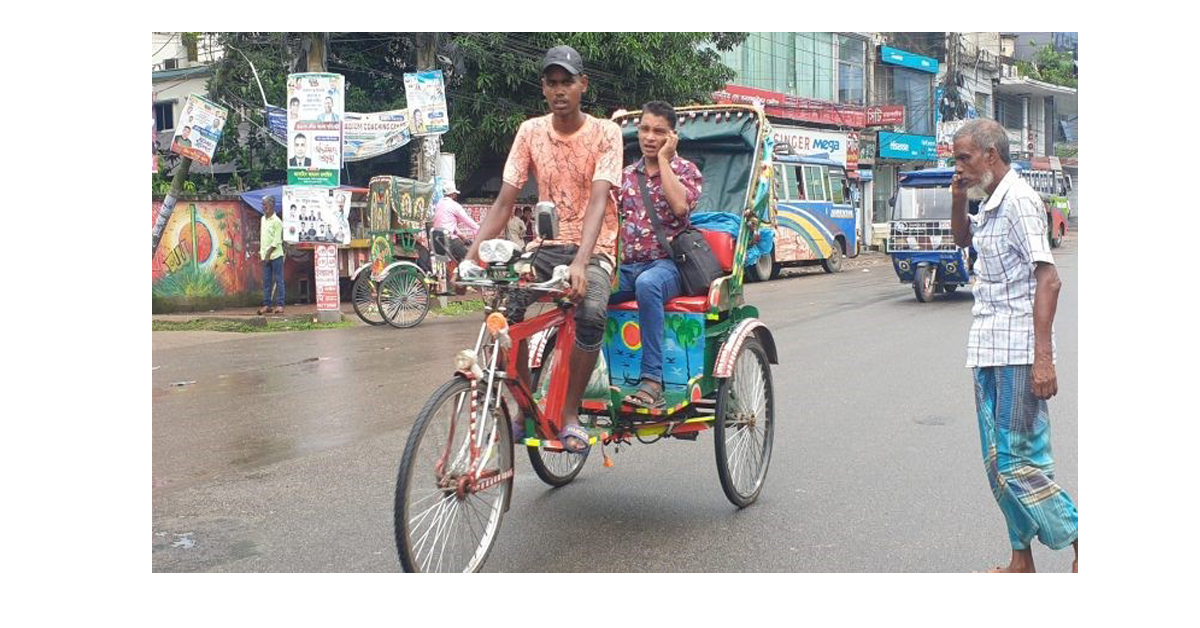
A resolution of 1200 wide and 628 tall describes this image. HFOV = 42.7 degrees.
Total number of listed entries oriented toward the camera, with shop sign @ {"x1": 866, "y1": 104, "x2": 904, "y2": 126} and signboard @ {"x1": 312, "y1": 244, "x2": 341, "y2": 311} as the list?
2

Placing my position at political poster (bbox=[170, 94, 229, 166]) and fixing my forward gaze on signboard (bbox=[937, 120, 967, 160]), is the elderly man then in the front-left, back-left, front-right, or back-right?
back-right

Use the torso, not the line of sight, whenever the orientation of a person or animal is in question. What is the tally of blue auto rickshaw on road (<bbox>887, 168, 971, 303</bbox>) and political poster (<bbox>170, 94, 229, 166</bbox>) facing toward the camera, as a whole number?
2

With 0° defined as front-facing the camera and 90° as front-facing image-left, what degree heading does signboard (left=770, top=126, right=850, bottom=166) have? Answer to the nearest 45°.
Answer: approximately 45°

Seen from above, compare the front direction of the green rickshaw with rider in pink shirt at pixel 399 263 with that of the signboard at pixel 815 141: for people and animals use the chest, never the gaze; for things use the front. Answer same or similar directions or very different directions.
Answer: very different directions

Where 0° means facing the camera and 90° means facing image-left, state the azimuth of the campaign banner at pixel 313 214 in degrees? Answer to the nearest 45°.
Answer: approximately 0°
